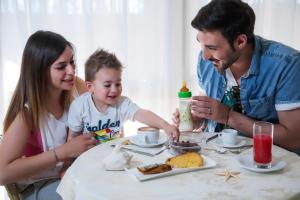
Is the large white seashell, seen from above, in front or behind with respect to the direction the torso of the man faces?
in front

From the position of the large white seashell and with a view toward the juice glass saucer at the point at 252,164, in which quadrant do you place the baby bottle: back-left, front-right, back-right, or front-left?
front-left

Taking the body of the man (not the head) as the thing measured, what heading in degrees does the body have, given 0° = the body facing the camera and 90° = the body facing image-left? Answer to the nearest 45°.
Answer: approximately 45°

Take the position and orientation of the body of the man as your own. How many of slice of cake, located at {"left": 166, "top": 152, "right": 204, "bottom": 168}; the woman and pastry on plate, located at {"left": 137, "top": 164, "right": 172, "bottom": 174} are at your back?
0

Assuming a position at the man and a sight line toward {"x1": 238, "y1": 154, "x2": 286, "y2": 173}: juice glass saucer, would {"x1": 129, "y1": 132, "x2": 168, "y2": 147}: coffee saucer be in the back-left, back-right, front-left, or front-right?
front-right

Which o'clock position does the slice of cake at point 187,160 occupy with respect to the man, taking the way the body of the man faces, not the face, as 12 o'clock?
The slice of cake is roughly at 11 o'clock from the man.

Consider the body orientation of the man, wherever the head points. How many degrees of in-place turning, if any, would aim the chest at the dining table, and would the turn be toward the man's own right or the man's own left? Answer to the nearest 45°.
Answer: approximately 45° to the man's own left

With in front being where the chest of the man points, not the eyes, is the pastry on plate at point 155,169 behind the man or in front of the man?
in front
